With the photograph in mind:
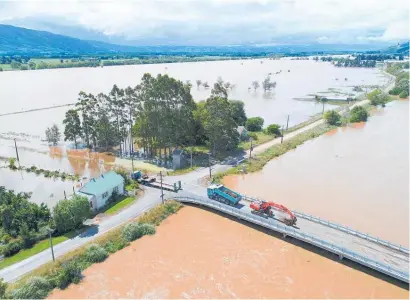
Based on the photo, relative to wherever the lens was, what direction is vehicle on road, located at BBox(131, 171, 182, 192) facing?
facing away from the viewer and to the left of the viewer

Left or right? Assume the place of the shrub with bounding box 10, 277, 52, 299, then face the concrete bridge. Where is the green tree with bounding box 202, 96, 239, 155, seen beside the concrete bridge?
left

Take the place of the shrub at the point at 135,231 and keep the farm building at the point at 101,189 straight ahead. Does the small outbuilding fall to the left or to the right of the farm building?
right

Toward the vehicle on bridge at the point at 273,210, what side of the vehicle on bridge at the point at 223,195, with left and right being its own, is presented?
back

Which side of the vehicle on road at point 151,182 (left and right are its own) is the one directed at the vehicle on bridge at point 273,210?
back

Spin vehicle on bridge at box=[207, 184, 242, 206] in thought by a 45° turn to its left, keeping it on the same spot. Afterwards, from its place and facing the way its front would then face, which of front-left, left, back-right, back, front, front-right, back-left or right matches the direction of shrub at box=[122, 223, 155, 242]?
front-left

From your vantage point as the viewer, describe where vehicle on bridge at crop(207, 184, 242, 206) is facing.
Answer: facing away from the viewer and to the left of the viewer

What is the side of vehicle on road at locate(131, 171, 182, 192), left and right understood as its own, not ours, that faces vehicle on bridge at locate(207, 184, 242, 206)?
back
